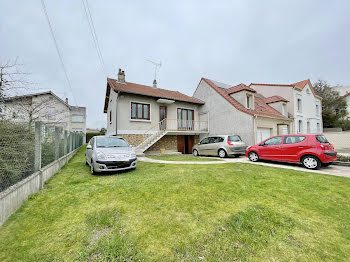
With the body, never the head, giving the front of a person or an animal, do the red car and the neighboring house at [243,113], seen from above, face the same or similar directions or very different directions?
very different directions

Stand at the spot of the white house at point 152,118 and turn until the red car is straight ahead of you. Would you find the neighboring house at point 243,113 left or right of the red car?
left

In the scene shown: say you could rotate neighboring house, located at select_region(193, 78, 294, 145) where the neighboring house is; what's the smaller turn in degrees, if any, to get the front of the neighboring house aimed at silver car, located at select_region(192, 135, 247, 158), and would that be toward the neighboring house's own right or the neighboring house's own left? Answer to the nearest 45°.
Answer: approximately 45° to the neighboring house's own right

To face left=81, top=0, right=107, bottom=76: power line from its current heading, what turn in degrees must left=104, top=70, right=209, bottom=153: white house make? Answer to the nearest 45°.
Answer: approximately 90° to its right

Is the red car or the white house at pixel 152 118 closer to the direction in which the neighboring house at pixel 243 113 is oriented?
the red car

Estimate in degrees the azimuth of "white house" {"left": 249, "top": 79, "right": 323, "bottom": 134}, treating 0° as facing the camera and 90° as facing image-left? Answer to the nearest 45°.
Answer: approximately 315°

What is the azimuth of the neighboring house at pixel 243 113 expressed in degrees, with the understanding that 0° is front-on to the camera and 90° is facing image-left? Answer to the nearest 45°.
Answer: approximately 315°

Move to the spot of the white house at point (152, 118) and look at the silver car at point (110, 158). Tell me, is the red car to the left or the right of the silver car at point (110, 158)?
left

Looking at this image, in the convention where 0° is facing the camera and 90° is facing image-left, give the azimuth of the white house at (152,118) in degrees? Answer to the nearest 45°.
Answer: approximately 315°
